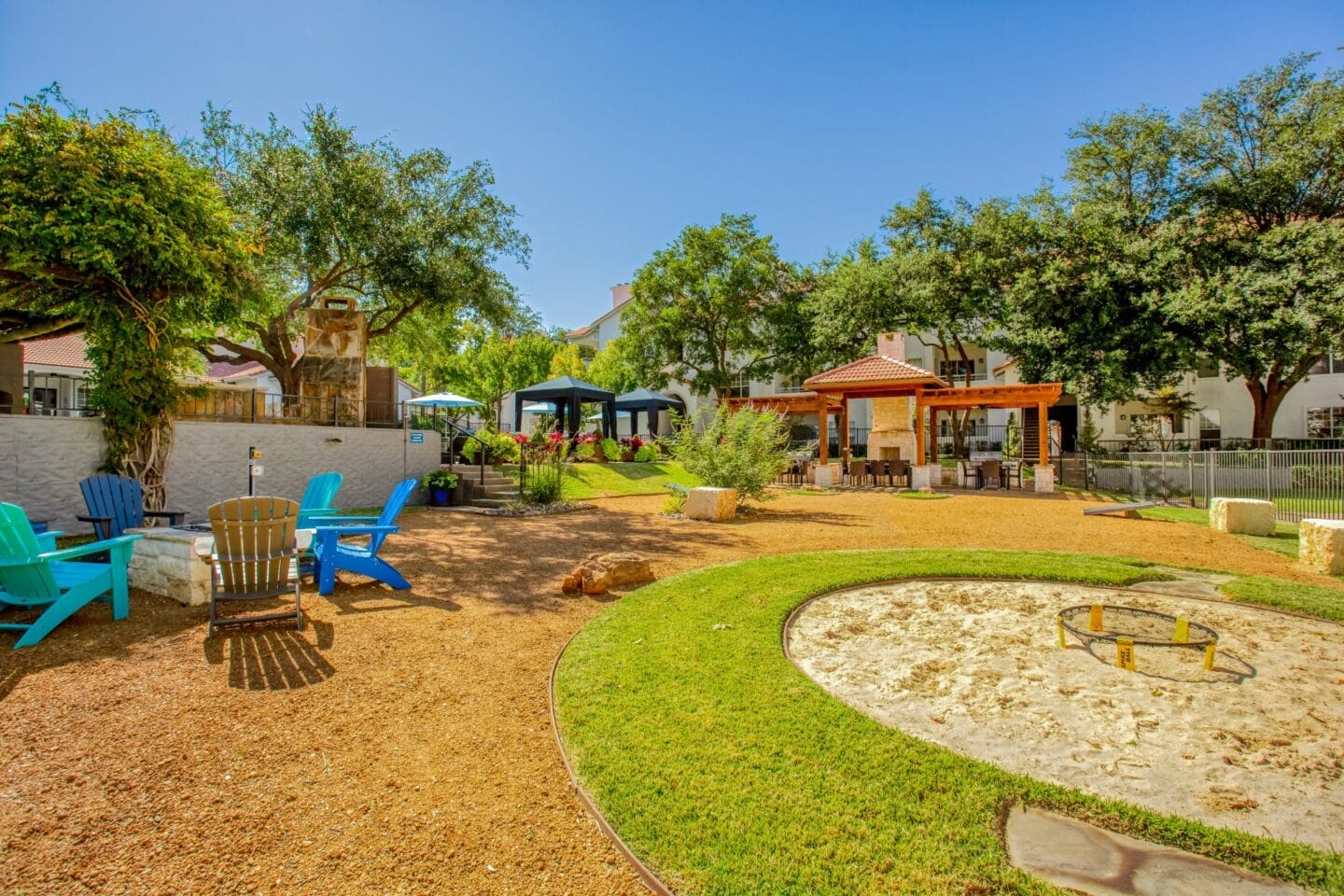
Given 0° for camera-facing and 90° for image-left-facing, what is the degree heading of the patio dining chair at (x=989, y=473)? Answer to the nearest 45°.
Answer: approximately 180°

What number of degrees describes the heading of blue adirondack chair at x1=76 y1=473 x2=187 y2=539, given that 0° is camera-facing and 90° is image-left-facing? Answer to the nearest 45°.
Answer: approximately 315°

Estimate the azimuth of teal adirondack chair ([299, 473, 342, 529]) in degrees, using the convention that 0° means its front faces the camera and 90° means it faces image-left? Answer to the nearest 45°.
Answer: approximately 45°

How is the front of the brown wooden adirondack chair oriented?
away from the camera

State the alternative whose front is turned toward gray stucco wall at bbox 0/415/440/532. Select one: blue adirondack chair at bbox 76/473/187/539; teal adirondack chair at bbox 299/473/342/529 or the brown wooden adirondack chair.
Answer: the brown wooden adirondack chair

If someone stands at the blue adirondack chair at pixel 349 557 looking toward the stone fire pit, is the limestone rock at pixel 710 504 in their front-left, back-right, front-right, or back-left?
back-right

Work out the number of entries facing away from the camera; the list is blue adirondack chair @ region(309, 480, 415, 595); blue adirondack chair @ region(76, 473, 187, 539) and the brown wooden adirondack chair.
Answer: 1

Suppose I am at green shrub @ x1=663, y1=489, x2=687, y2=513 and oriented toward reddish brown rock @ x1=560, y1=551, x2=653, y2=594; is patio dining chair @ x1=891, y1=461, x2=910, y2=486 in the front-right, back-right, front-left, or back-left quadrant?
back-left

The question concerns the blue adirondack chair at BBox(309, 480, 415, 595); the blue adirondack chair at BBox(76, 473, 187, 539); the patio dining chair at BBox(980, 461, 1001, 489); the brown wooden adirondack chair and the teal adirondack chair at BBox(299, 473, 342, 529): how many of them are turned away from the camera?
2

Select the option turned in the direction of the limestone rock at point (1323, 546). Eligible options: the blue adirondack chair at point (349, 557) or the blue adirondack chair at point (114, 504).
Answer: the blue adirondack chair at point (114, 504)

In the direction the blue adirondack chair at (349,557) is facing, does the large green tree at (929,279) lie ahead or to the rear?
to the rear

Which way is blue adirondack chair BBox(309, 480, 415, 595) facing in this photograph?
to the viewer's left

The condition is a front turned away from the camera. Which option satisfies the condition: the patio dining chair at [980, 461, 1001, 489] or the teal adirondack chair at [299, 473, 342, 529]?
the patio dining chair
